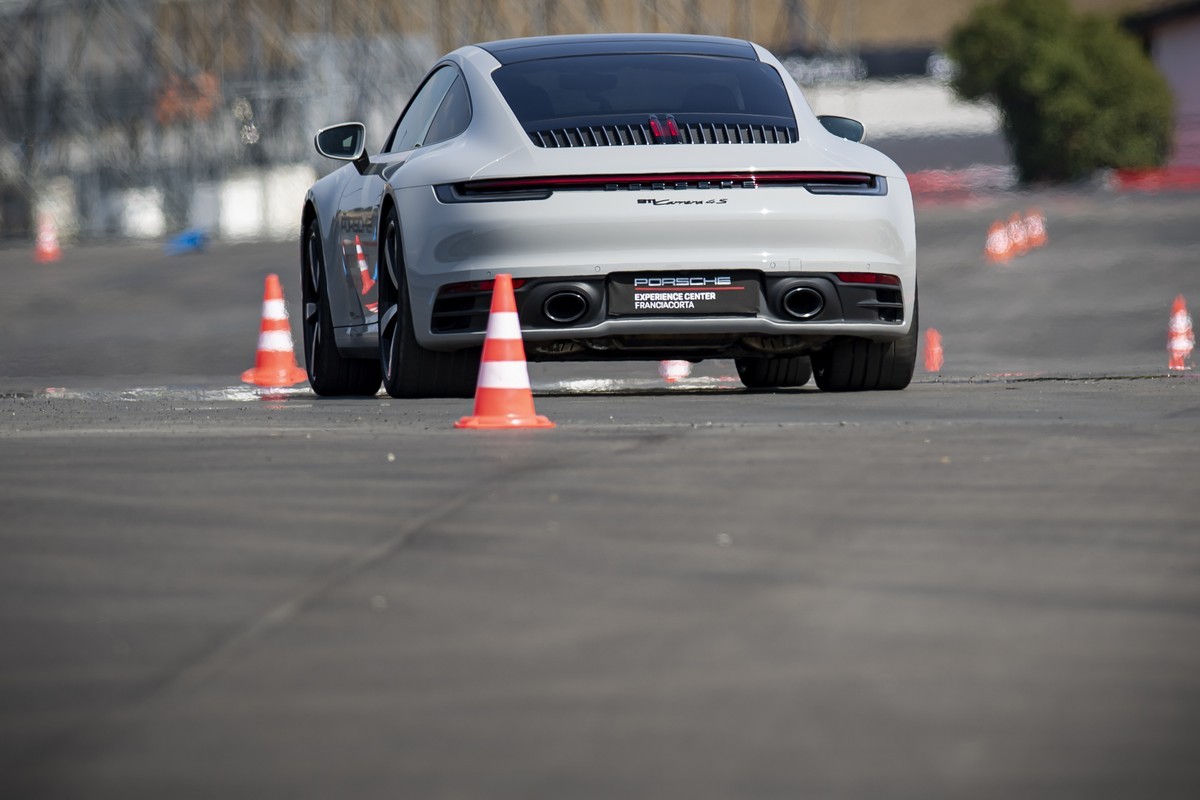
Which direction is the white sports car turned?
away from the camera
